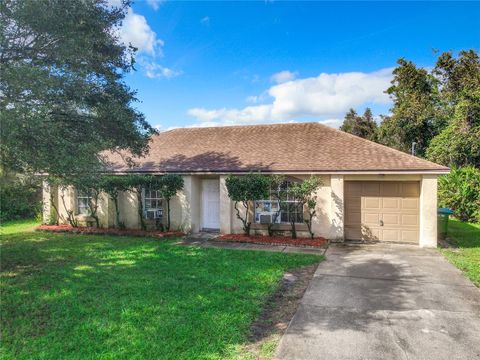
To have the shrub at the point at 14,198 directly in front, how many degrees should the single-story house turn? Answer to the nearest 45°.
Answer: approximately 45° to its right

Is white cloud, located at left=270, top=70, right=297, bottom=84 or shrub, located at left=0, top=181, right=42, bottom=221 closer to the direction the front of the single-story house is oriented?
the shrub

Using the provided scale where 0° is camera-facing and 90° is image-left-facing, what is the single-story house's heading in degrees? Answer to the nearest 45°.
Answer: approximately 0°

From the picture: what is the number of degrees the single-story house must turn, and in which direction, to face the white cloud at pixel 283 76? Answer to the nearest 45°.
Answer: approximately 180°

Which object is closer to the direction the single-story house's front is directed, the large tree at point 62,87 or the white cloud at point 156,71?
the large tree

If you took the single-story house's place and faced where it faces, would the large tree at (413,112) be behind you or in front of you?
behind
